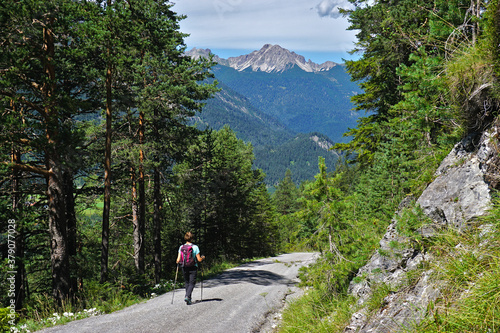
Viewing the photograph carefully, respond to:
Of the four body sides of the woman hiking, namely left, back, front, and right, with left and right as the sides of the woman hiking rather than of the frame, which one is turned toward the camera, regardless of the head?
back
